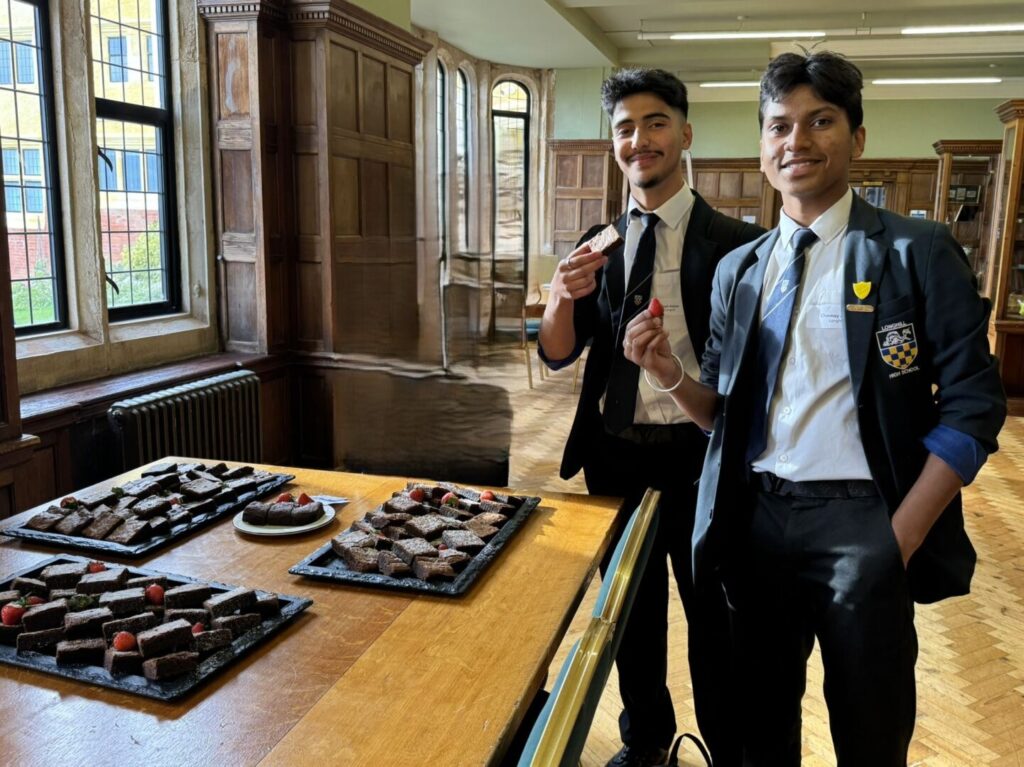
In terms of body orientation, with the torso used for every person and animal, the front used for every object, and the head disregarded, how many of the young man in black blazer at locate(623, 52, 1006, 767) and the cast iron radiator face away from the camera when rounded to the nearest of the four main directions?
0

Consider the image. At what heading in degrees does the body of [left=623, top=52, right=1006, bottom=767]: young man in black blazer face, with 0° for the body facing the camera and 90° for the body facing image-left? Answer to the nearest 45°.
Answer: approximately 45°

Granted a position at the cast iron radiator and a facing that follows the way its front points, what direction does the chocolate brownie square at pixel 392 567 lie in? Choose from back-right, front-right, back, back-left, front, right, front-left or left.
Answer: front-right

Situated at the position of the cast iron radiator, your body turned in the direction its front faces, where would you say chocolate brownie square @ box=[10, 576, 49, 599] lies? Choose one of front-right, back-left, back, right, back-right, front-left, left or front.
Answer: front-right

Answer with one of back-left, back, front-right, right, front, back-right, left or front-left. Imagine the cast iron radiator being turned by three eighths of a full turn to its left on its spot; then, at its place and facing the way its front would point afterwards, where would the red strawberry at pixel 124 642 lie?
back

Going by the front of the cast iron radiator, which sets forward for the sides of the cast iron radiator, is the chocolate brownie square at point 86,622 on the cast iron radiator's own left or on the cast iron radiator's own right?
on the cast iron radiator's own right
